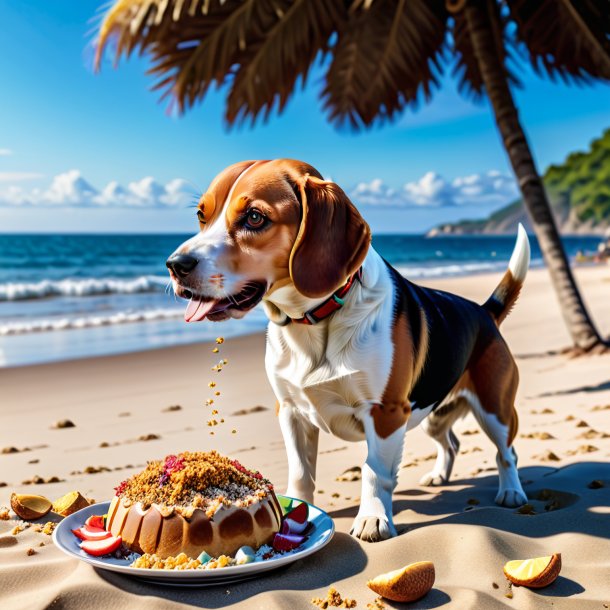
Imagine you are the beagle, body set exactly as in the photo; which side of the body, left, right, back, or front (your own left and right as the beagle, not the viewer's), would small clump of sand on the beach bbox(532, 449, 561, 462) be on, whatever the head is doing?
back

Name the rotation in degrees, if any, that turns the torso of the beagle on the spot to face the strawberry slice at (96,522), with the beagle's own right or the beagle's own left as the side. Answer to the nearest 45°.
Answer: approximately 45° to the beagle's own right

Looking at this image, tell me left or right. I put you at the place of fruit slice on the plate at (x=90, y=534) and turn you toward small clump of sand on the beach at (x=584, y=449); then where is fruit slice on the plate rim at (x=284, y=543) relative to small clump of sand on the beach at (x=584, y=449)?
right

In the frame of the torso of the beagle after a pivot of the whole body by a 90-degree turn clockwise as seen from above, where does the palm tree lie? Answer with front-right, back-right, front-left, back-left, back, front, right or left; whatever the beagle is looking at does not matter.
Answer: front-right

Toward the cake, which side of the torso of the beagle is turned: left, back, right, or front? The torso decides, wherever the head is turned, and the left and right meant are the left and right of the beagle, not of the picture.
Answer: front

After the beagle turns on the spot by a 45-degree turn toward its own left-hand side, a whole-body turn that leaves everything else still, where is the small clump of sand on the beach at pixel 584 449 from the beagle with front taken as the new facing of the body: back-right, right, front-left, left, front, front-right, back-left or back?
back-left
